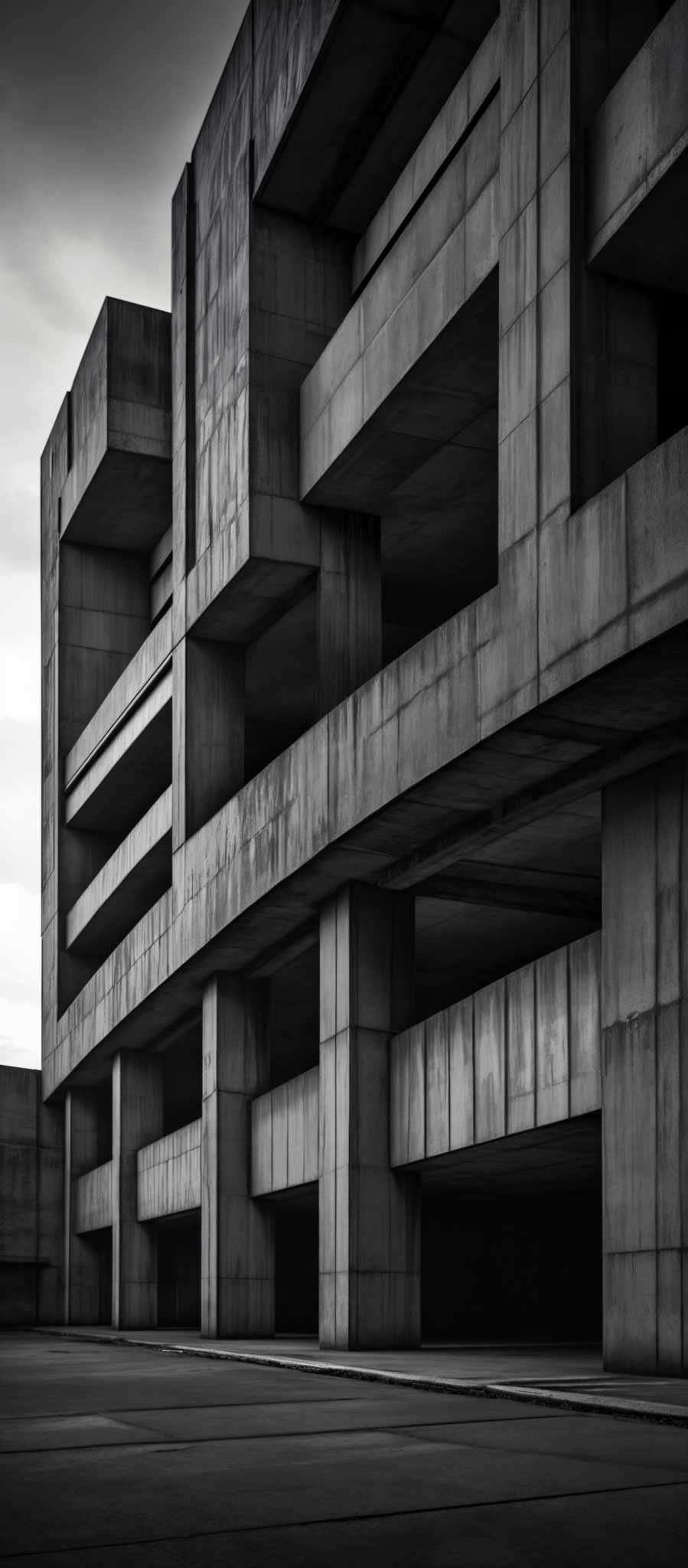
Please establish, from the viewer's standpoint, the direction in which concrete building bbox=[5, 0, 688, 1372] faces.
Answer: facing the viewer and to the left of the viewer
